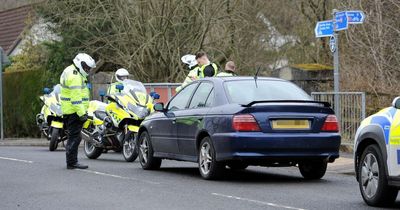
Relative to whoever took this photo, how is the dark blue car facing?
facing away from the viewer and to the left of the viewer

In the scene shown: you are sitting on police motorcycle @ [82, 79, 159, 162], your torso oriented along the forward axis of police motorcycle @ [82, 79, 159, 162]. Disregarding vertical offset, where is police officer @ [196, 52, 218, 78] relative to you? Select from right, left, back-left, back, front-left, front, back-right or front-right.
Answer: front-left

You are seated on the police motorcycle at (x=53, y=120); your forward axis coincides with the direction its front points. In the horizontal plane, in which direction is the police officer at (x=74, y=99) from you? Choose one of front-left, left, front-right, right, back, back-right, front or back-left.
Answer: front-right

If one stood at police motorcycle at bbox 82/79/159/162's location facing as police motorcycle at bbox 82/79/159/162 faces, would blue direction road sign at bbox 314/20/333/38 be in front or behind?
in front

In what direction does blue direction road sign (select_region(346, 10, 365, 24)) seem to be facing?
toward the camera

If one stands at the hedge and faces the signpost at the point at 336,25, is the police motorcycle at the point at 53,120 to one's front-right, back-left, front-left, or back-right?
front-right

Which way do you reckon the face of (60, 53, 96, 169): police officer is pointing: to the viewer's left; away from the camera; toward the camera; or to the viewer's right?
to the viewer's right

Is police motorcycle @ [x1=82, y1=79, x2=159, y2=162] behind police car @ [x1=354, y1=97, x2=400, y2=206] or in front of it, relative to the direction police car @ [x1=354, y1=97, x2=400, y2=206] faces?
in front

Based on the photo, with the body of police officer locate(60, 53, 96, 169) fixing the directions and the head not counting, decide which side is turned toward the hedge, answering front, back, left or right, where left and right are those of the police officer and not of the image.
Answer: left

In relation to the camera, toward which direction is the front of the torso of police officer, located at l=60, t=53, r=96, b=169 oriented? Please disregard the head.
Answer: to the viewer's right
